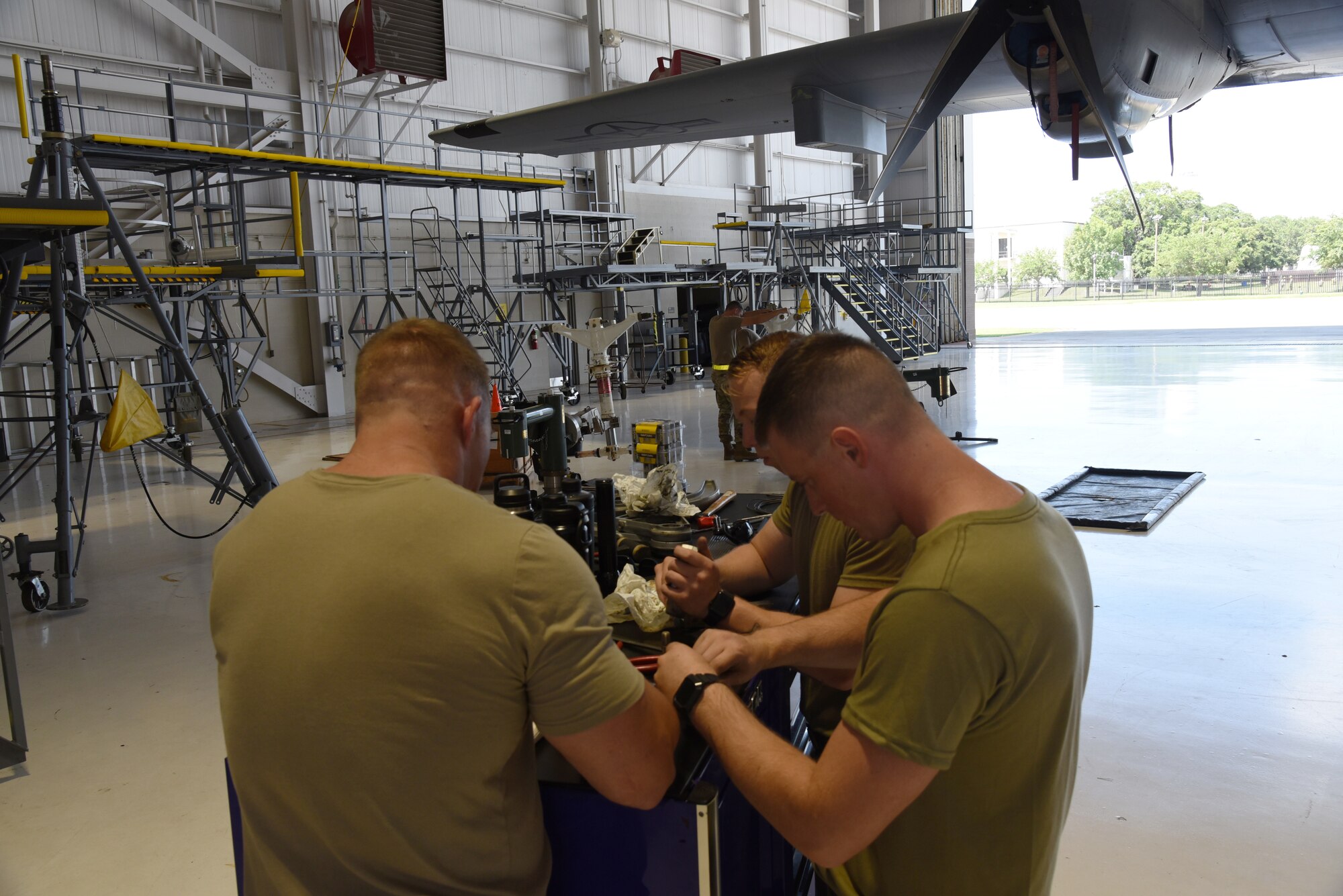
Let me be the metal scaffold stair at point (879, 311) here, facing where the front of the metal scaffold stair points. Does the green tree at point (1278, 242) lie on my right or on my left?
on my left

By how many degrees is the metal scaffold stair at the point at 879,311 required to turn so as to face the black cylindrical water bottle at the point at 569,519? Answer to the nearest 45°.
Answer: approximately 45° to its right

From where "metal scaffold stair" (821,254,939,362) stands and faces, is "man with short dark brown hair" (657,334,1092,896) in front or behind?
in front

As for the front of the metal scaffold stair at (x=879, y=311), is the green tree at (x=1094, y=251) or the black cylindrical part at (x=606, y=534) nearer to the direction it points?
the black cylindrical part

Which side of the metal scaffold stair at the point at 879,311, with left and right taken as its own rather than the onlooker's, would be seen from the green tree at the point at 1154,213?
left

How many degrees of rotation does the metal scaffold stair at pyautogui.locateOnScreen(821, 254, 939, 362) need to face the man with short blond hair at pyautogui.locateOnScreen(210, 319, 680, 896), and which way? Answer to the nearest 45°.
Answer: approximately 45° to its right

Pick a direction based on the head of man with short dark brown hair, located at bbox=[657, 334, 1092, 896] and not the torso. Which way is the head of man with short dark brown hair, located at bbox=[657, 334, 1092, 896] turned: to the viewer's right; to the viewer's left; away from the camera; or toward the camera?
to the viewer's left

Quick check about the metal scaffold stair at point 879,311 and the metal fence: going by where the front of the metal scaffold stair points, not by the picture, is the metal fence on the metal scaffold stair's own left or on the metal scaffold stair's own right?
on the metal scaffold stair's own left

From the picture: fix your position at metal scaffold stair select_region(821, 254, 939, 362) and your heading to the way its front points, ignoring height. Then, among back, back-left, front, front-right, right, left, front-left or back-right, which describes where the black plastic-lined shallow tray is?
front-right

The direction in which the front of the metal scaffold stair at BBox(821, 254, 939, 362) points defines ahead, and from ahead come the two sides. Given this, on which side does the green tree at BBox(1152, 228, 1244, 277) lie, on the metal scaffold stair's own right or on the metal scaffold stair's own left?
on the metal scaffold stair's own left

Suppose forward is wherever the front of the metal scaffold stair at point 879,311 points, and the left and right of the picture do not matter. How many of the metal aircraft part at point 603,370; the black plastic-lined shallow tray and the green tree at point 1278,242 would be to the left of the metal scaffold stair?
1

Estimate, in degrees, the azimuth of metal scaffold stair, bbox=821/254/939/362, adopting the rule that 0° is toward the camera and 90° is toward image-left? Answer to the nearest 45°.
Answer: approximately 315°

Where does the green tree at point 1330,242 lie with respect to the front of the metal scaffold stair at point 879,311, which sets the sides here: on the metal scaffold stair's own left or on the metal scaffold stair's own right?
on the metal scaffold stair's own left

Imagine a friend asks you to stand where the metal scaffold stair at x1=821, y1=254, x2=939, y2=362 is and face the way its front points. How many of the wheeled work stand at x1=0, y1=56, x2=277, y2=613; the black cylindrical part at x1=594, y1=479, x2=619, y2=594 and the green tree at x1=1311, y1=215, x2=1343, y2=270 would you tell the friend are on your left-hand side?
1
